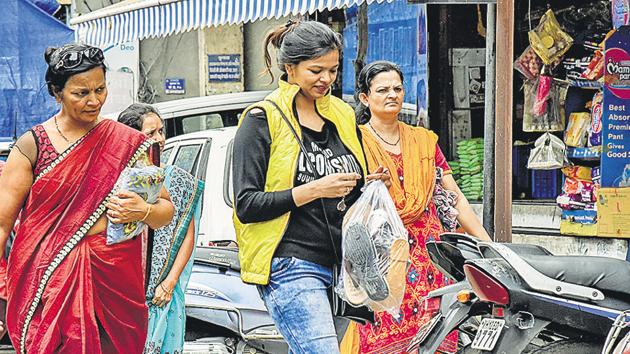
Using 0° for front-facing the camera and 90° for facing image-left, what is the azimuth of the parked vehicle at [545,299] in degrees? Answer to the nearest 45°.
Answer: approximately 225°

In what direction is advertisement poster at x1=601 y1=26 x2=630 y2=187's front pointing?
toward the camera

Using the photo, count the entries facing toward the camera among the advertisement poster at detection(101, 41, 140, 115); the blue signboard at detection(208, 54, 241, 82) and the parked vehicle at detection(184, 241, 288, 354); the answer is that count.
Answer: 2

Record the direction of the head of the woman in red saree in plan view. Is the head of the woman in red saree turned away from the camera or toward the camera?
toward the camera

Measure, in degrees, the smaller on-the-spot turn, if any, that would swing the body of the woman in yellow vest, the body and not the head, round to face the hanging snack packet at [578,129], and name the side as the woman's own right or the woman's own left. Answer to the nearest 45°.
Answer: approximately 90° to the woman's own left

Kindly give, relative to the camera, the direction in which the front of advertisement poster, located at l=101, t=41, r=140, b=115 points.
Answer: facing the viewer

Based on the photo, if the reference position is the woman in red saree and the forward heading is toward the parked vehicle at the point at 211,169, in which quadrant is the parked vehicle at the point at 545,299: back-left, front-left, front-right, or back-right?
front-right

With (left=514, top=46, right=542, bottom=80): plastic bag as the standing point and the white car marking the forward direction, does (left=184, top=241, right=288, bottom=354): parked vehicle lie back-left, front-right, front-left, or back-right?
front-left

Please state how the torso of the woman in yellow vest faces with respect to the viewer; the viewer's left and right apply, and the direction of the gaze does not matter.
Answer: facing the viewer and to the right of the viewer

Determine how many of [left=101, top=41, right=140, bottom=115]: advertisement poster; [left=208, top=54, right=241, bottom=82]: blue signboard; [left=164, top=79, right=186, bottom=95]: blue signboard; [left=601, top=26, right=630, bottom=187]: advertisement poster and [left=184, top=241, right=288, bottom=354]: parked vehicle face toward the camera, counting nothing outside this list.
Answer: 4

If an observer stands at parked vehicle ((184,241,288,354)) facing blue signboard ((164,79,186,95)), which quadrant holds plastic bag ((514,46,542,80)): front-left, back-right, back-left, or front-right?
front-right

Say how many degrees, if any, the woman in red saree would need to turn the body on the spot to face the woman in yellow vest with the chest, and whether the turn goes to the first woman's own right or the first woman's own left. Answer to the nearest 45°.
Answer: approximately 45° to the first woman's own left

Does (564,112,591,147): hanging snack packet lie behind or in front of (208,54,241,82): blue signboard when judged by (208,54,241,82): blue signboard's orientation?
in front
